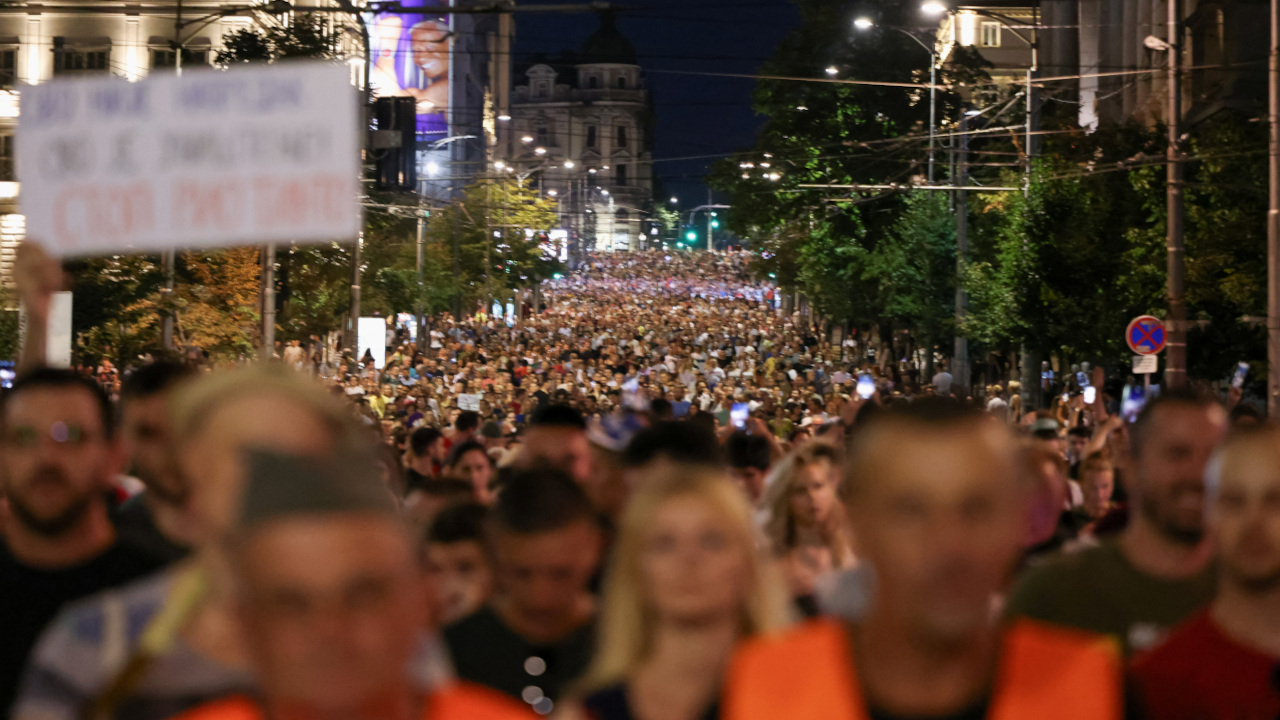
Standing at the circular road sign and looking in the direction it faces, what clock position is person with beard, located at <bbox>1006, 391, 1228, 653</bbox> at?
The person with beard is roughly at 12 o'clock from the circular road sign.

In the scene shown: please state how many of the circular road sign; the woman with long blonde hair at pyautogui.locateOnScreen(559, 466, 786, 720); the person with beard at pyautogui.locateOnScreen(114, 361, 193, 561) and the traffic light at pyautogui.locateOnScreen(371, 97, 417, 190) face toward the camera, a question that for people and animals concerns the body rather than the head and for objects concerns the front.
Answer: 3

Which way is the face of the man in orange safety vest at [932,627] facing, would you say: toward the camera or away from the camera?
toward the camera

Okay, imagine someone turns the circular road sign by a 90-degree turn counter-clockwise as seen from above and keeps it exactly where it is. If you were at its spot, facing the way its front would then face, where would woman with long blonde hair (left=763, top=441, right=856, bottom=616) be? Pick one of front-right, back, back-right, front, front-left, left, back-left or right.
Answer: right

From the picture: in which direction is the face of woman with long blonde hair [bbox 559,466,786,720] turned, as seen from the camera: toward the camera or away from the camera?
toward the camera

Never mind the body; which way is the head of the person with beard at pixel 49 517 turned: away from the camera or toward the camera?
toward the camera

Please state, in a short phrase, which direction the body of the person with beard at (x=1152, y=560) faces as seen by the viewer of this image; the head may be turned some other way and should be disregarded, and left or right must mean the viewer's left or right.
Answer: facing the viewer and to the right of the viewer

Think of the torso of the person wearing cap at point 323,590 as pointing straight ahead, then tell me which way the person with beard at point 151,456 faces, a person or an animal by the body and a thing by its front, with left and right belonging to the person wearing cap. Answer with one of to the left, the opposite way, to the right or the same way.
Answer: the same way

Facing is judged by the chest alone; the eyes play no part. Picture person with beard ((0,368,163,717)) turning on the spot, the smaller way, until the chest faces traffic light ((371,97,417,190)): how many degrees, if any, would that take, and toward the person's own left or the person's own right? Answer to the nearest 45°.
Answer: approximately 180°

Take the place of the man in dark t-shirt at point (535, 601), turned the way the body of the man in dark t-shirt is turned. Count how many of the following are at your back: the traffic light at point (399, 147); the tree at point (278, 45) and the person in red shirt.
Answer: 2

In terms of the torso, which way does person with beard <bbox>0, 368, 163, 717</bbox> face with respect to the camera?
toward the camera

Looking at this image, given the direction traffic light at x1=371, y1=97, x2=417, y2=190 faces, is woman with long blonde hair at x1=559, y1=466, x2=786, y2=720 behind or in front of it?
behind

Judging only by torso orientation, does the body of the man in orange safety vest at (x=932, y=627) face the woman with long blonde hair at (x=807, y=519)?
no

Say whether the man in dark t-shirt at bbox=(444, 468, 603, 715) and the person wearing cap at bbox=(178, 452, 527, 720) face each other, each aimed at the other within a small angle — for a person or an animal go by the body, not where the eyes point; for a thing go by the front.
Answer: no

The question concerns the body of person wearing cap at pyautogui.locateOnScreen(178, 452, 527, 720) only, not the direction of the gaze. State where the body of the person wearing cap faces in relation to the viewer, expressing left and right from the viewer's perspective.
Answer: facing the viewer

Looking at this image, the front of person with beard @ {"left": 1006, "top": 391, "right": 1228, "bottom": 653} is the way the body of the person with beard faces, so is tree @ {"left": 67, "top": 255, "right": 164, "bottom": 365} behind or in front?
behind

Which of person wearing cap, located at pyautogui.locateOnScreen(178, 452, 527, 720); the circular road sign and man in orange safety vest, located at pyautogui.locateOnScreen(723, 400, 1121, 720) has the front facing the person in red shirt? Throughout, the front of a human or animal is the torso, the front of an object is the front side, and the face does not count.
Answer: the circular road sign

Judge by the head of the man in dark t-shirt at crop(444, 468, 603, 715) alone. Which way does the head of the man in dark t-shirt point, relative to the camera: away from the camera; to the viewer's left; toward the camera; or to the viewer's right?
toward the camera

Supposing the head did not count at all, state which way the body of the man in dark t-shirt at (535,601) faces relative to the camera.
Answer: toward the camera

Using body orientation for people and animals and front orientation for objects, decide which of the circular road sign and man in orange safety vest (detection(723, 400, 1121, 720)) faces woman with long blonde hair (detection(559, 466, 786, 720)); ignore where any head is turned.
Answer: the circular road sign

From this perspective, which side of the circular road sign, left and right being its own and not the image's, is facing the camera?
front
